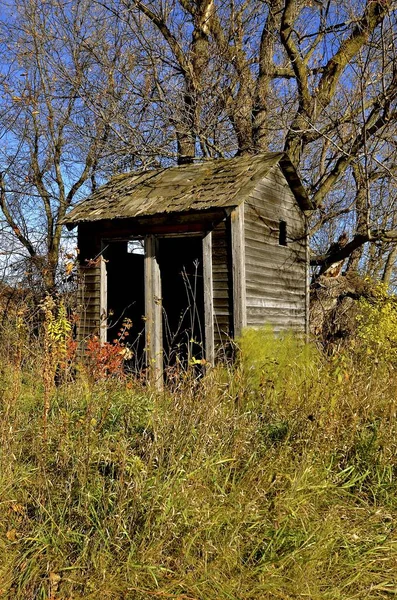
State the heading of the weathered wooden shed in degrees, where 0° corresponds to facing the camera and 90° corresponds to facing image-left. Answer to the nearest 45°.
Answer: approximately 45°

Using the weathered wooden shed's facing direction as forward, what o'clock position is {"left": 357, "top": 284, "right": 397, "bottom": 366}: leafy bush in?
The leafy bush is roughly at 8 o'clock from the weathered wooden shed.
